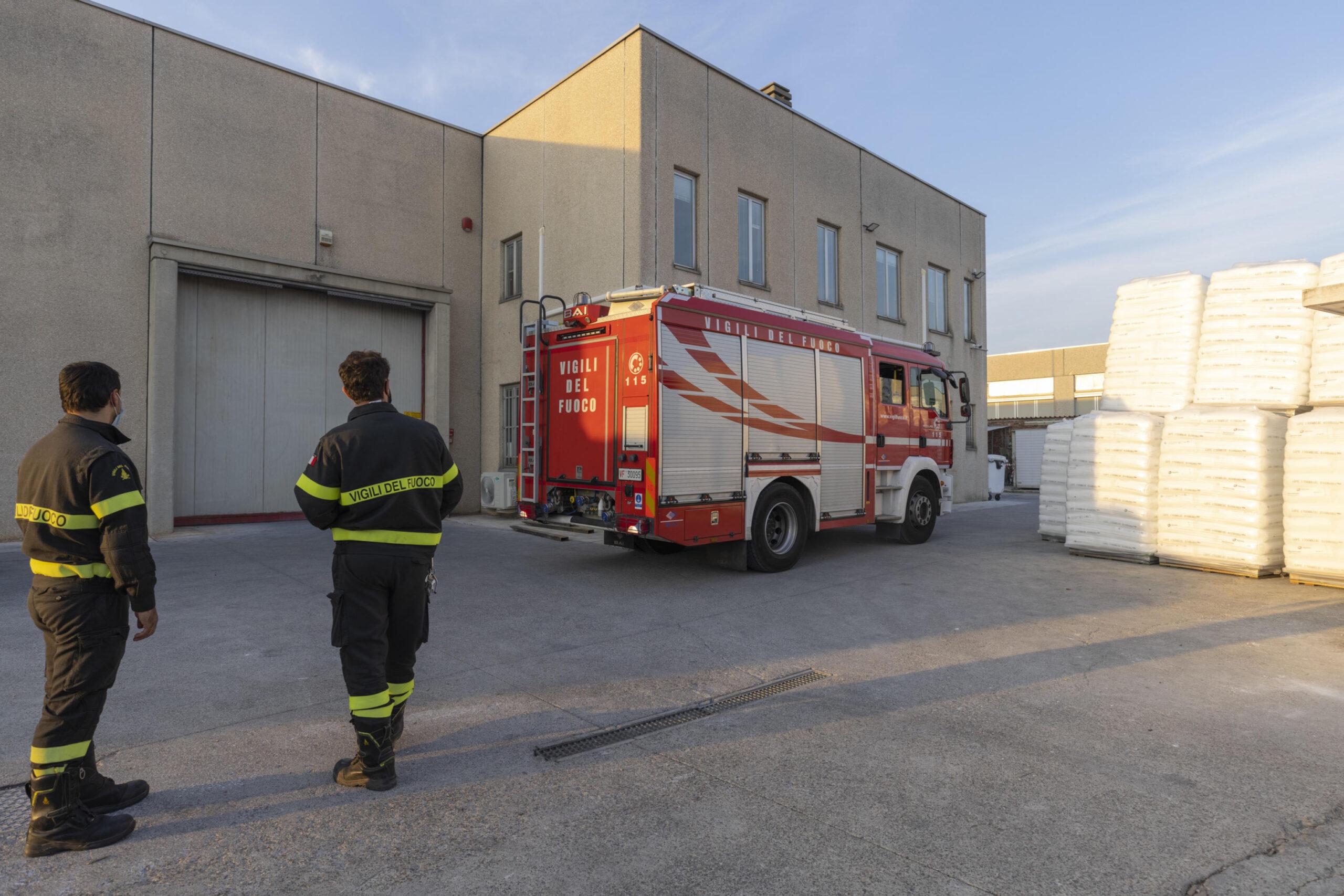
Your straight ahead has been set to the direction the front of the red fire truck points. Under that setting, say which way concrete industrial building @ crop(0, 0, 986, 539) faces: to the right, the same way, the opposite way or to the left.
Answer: to the right

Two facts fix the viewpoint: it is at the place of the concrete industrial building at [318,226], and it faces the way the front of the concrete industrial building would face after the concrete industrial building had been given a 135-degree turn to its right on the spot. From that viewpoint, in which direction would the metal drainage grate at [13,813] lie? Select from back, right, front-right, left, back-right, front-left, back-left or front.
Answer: left

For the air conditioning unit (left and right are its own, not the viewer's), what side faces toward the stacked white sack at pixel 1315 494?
left

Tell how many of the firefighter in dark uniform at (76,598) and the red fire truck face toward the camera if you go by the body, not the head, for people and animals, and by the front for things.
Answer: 0

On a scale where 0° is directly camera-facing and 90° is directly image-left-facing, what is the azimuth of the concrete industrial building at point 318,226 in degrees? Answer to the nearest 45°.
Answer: approximately 315°

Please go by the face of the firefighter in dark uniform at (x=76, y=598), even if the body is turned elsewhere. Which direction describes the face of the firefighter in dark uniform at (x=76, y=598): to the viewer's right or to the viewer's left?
to the viewer's right

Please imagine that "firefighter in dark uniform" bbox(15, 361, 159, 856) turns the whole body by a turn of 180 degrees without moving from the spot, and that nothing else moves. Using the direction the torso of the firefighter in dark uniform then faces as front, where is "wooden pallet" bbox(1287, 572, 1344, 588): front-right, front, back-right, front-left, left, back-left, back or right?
back-left

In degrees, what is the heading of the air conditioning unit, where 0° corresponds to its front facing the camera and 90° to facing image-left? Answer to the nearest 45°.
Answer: approximately 45°

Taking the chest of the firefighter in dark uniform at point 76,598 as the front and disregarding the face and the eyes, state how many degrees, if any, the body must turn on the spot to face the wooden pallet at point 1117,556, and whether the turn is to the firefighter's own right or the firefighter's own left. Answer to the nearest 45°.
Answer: approximately 45° to the firefighter's own right

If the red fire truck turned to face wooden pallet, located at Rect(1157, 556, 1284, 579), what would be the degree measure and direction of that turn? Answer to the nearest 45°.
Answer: approximately 45° to its right

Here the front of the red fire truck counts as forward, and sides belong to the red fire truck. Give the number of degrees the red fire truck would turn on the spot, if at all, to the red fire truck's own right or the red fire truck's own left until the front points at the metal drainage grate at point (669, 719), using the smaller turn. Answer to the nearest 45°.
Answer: approximately 135° to the red fire truck's own right

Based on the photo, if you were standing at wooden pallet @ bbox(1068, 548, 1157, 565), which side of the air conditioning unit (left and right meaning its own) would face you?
left

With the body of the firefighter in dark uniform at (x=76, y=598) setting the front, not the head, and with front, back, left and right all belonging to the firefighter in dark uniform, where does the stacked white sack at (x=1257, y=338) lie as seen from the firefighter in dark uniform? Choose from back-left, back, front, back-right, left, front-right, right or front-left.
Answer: front-right

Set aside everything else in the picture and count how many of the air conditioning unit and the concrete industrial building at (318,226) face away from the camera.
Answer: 0

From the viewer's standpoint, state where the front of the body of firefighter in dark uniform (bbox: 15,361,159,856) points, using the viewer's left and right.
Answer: facing away from the viewer and to the right of the viewer

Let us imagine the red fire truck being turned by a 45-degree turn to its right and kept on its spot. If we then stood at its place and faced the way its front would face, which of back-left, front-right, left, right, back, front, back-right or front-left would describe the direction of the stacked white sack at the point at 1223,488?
front

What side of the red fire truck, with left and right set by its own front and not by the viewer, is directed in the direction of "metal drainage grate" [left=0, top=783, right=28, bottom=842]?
back
